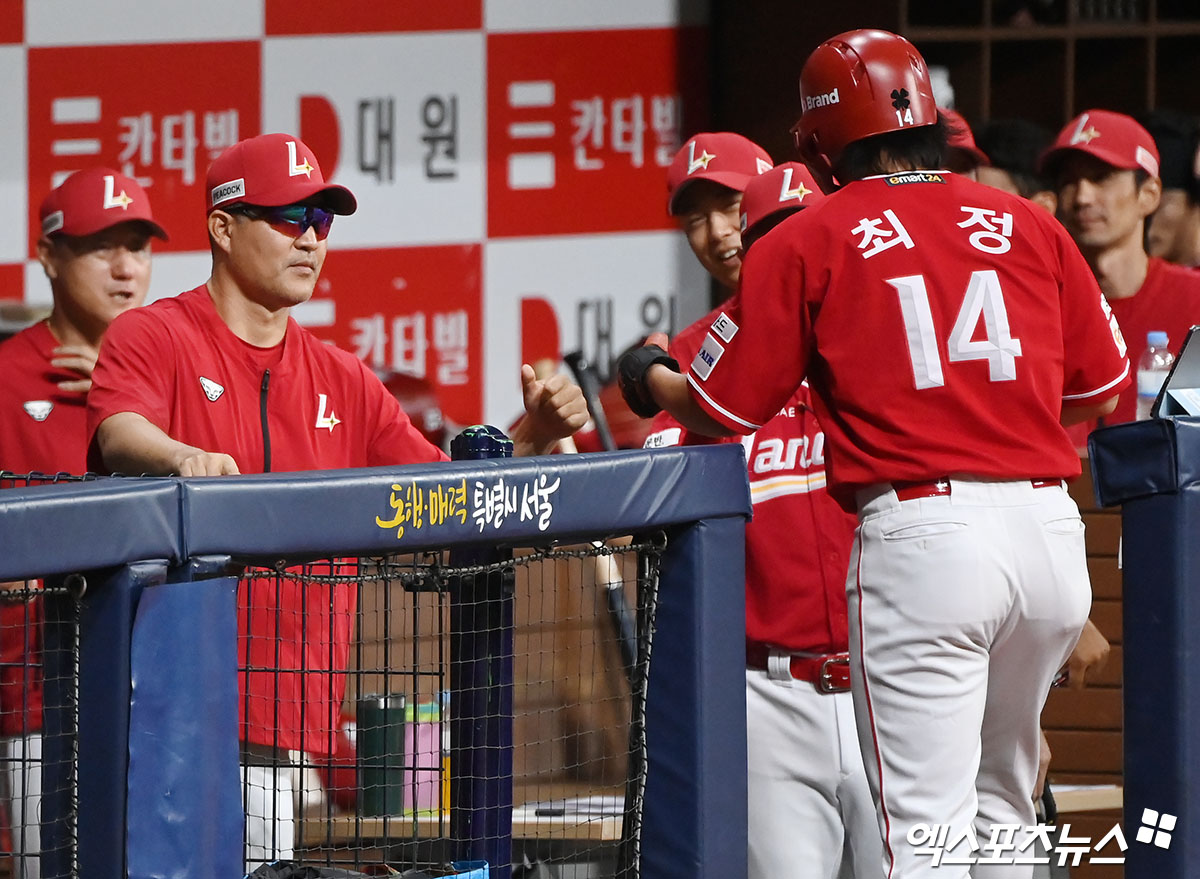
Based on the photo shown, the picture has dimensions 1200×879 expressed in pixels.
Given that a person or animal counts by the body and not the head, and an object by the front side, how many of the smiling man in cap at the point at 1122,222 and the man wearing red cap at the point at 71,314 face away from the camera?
0

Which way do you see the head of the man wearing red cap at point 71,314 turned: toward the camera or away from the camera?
toward the camera

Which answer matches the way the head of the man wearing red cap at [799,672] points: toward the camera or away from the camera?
toward the camera

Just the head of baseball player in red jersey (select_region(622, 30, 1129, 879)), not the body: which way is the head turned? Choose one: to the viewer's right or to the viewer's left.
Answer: to the viewer's left

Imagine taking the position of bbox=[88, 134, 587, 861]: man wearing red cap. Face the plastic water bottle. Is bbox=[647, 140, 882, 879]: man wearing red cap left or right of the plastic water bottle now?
left

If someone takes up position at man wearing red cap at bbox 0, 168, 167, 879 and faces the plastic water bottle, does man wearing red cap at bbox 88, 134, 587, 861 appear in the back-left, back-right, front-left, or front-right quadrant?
front-right

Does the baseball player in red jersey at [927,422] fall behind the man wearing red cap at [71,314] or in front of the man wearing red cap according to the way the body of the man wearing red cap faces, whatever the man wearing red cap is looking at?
in front

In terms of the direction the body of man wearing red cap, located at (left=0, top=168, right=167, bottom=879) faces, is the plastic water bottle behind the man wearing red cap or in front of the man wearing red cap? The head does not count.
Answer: in front

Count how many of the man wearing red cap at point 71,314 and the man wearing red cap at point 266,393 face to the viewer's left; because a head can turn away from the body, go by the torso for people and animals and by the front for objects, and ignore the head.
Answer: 0

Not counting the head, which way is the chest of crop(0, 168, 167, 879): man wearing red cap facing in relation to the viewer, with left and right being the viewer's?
facing the viewer and to the right of the viewer

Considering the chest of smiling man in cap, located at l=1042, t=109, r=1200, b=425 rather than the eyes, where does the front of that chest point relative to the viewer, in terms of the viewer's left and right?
facing the viewer and to the left of the viewer

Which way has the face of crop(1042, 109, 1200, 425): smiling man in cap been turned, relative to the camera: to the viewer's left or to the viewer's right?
to the viewer's left
